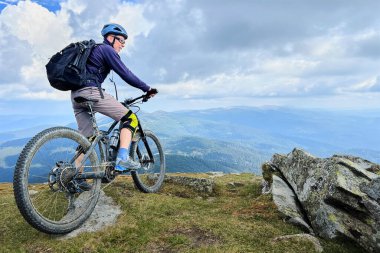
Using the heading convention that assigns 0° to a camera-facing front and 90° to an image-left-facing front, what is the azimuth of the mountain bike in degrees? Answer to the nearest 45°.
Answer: approximately 225°

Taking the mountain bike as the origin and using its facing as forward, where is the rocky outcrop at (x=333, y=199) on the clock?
The rocky outcrop is roughly at 2 o'clock from the mountain bike.
